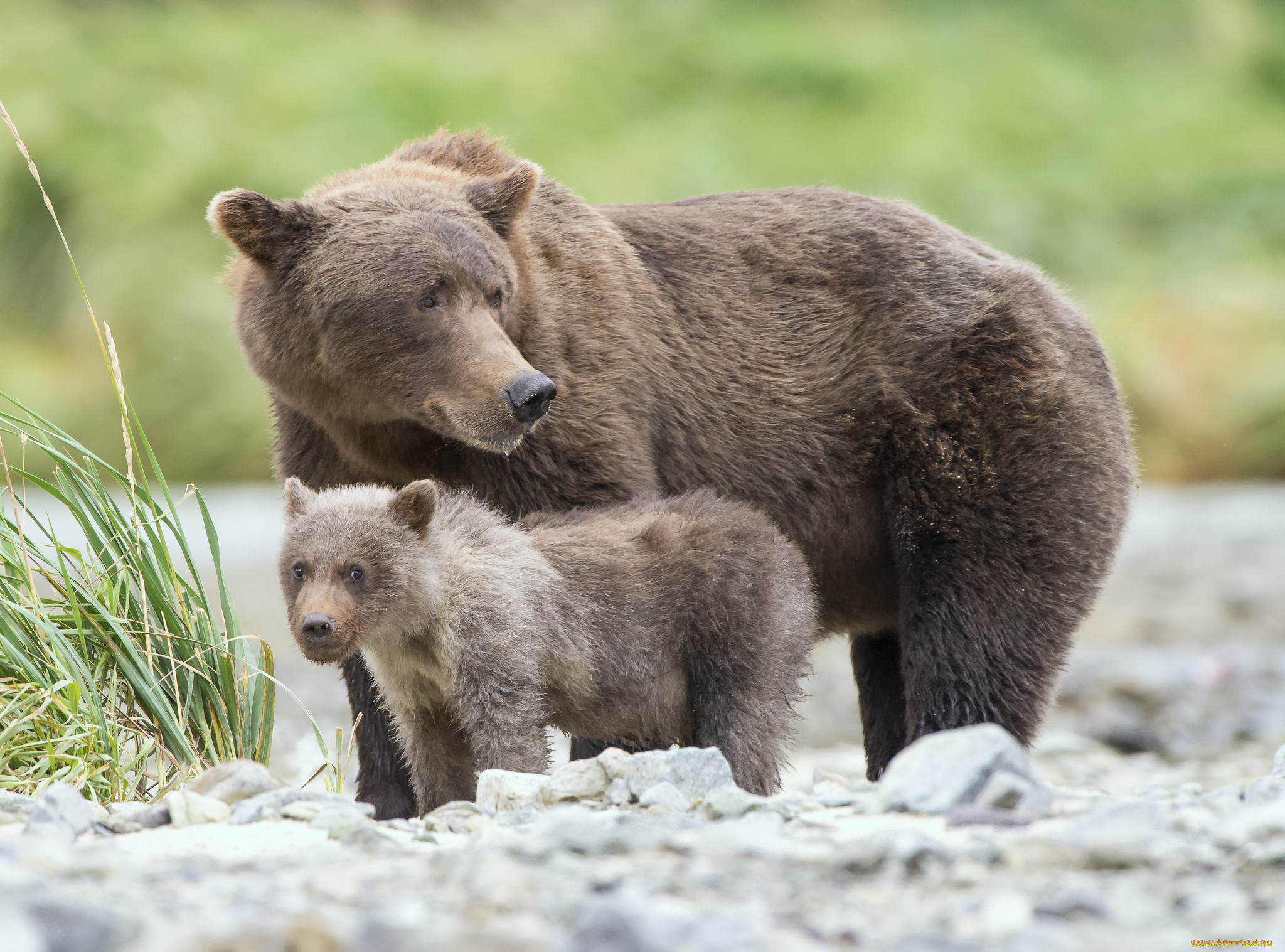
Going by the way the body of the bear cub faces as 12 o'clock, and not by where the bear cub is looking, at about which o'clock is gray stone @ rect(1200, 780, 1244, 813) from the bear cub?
The gray stone is roughly at 7 o'clock from the bear cub.

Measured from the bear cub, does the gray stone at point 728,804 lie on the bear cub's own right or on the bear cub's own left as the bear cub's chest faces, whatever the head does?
on the bear cub's own left

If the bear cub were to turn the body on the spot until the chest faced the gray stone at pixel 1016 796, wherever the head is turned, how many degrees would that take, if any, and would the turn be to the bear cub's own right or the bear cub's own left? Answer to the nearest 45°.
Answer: approximately 135° to the bear cub's own left

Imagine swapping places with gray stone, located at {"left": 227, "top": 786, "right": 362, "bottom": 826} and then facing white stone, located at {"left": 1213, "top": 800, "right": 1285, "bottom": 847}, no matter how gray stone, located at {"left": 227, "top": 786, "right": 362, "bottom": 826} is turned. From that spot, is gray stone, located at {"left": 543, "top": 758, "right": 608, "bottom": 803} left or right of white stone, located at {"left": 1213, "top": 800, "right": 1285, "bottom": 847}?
left

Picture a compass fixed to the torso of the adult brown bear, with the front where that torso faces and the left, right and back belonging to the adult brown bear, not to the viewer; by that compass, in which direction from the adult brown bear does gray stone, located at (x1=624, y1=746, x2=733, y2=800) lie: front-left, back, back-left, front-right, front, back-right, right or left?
left

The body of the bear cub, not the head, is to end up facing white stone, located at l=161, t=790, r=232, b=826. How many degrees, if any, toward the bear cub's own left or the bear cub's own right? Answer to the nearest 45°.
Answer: approximately 45° to the bear cub's own left

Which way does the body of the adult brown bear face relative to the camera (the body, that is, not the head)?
to the viewer's left

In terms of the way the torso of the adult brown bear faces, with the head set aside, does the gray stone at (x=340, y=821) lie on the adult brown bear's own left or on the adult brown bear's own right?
on the adult brown bear's own left

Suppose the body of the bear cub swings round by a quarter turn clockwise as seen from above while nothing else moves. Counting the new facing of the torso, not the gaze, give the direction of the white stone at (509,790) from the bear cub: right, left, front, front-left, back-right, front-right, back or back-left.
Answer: back

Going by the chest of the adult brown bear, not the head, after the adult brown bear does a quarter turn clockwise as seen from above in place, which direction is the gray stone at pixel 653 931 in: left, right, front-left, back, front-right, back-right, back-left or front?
back

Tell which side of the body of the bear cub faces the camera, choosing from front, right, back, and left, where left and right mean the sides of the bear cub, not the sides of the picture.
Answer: left

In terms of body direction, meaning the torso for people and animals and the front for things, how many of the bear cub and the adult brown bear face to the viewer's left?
2
